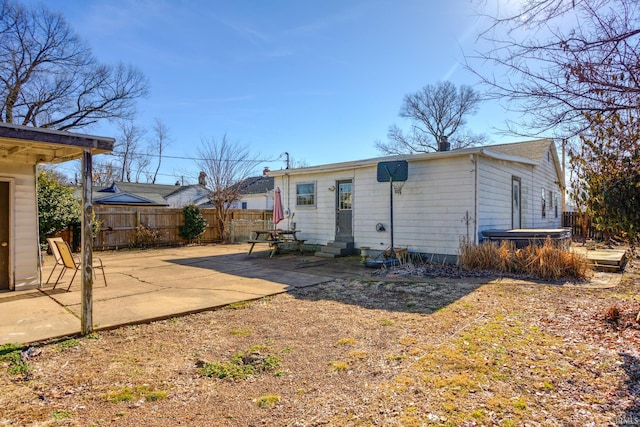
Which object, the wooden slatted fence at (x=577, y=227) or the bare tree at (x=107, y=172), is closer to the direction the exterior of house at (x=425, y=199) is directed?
the wooden slatted fence
